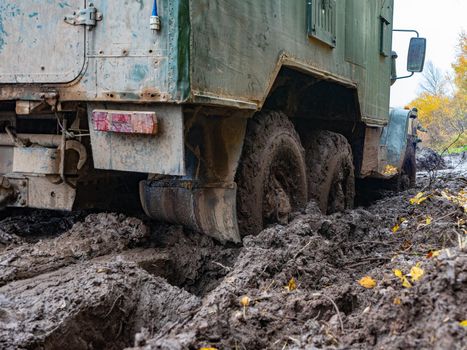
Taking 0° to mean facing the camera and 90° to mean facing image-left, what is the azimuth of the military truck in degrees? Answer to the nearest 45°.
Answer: approximately 225°

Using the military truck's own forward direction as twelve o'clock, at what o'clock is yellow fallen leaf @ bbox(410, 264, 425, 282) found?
The yellow fallen leaf is roughly at 3 o'clock from the military truck.

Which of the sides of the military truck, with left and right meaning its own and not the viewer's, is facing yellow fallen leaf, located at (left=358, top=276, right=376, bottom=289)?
right

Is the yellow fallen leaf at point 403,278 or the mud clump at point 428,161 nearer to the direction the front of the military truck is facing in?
the mud clump

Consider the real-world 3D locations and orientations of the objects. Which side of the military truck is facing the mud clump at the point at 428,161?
front

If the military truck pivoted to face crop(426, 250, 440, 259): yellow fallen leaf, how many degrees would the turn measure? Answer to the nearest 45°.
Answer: approximately 90° to its right

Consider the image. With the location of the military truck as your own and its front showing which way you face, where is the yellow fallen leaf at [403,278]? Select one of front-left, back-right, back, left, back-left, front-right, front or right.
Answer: right
